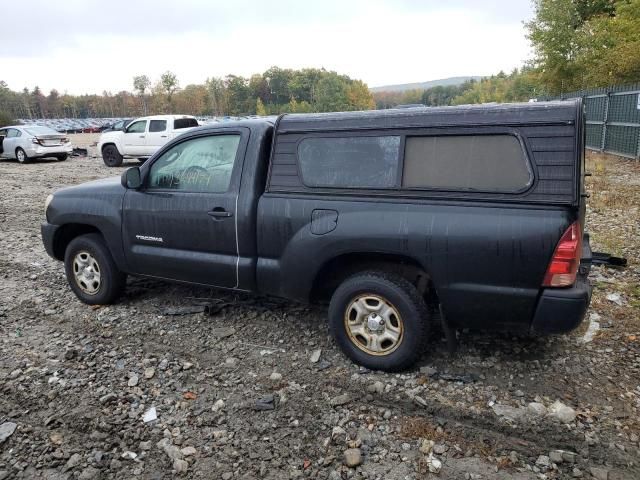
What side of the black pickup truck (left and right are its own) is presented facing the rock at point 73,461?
left

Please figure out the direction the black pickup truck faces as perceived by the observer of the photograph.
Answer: facing away from the viewer and to the left of the viewer

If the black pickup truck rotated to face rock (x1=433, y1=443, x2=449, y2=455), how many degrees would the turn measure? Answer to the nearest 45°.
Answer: approximately 135° to its left

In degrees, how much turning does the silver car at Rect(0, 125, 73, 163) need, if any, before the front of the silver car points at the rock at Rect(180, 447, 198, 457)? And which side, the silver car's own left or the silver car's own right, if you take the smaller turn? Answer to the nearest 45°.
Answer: approximately 135° to the silver car's own left

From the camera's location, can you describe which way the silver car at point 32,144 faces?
facing away from the viewer and to the left of the viewer

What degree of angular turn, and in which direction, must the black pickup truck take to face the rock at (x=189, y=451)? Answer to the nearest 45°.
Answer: approximately 90° to its left

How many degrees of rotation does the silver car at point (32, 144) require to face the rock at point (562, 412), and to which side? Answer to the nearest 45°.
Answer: approximately 135° to its left

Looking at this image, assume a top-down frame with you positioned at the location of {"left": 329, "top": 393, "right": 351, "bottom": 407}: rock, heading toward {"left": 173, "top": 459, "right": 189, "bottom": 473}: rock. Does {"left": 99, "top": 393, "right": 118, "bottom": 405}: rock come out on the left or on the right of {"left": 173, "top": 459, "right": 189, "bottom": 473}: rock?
right
